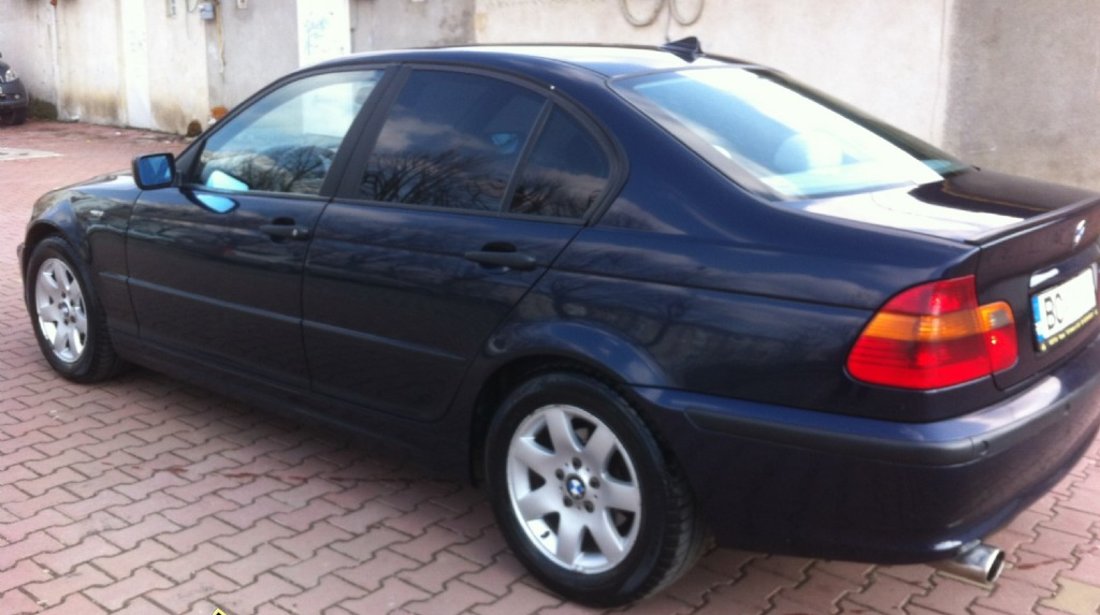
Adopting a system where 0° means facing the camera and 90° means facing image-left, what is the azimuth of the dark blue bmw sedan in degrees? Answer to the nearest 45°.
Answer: approximately 135°

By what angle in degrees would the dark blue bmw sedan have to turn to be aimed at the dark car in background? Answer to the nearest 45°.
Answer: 0° — it already faces it
